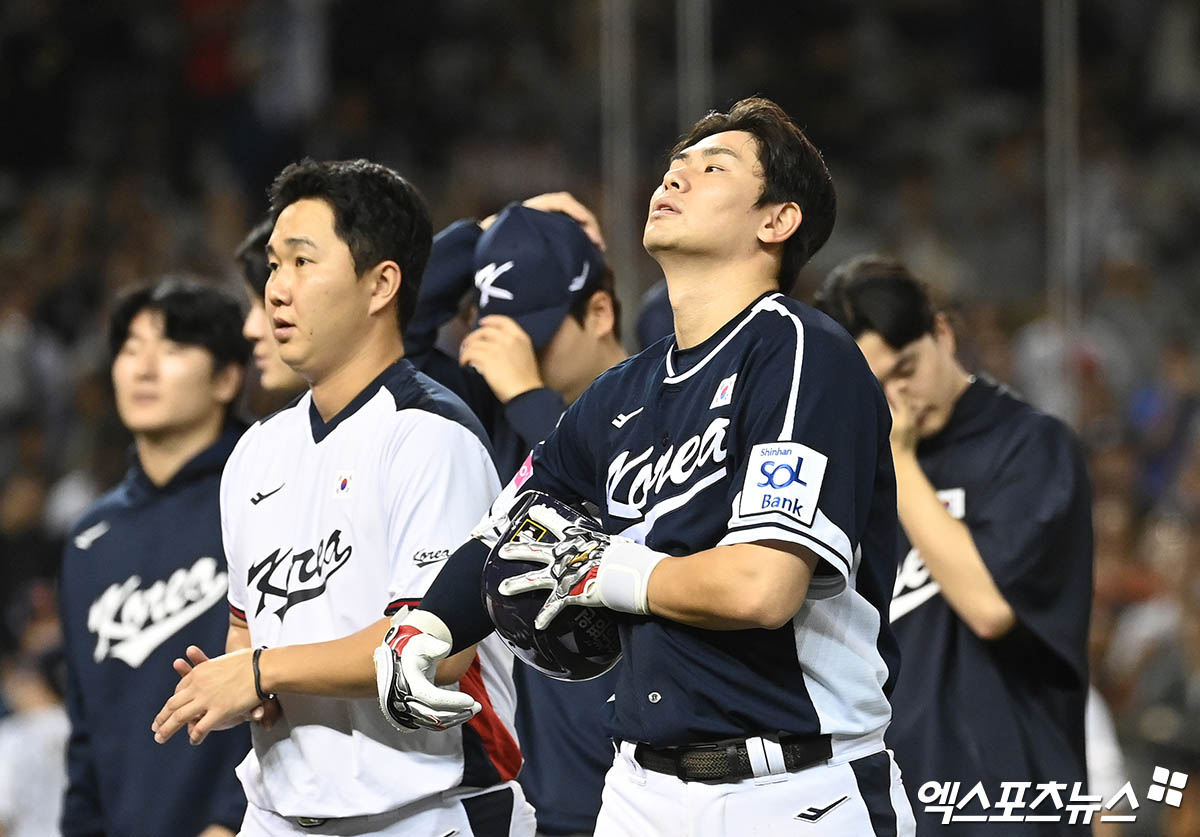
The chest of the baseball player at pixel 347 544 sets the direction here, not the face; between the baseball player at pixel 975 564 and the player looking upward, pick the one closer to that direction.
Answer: the player looking upward

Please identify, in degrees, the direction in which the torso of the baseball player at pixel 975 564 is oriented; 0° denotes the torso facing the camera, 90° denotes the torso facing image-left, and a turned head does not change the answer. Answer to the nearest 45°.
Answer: approximately 45°

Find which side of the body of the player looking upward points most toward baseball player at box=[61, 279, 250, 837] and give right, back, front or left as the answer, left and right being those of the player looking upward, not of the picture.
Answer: right

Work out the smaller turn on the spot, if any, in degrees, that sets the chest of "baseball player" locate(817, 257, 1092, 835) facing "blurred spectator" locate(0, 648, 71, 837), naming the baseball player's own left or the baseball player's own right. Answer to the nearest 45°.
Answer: approximately 90° to the baseball player's own right

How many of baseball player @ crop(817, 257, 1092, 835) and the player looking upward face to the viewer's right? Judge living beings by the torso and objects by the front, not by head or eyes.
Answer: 0

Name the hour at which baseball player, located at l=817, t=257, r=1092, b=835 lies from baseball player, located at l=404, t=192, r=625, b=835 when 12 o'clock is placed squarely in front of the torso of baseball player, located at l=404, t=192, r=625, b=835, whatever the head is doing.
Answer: baseball player, located at l=817, t=257, r=1092, b=835 is roughly at 8 o'clock from baseball player, located at l=404, t=192, r=625, b=835.

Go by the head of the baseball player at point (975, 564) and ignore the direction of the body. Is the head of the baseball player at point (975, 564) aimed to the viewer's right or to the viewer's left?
to the viewer's left

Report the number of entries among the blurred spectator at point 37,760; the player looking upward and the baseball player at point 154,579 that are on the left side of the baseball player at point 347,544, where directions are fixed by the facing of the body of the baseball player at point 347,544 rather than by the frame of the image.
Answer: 1

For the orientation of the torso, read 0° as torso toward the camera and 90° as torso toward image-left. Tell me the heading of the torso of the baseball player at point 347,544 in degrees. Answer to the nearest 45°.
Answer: approximately 45°

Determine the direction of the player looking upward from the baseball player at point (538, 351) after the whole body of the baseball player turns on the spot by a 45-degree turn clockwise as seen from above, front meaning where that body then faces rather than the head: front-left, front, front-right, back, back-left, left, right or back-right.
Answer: left
